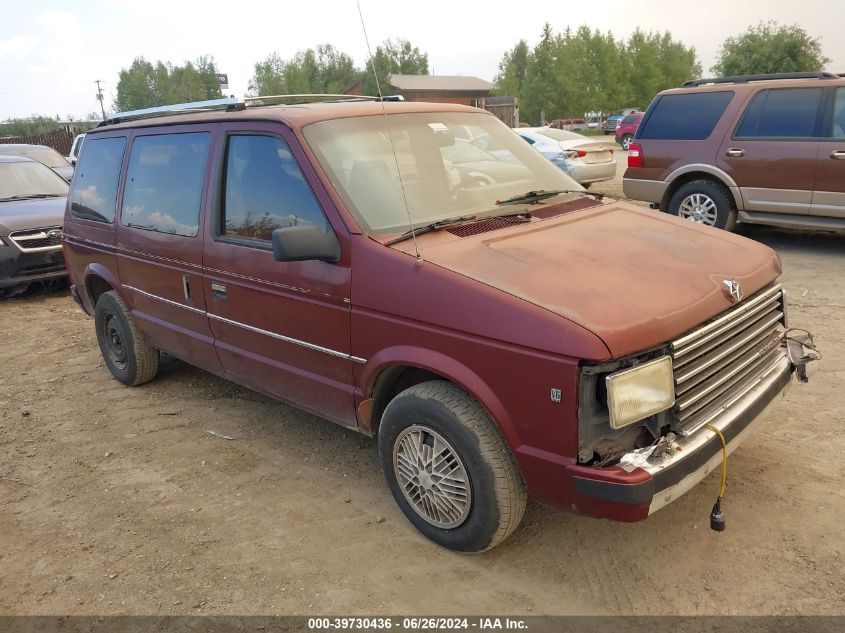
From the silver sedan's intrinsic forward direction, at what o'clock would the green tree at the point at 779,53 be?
The green tree is roughly at 2 o'clock from the silver sedan.

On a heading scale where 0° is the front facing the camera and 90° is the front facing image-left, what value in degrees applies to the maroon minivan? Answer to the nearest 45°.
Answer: approximately 315°

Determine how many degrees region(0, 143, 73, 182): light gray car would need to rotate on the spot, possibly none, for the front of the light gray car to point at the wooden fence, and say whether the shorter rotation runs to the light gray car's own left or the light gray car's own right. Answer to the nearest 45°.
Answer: approximately 135° to the light gray car's own left

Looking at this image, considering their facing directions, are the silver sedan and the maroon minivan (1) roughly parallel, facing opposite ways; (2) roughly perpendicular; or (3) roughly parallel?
roughly parallel, facing opposite ways

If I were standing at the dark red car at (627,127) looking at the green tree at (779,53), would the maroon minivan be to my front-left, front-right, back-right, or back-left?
back-right

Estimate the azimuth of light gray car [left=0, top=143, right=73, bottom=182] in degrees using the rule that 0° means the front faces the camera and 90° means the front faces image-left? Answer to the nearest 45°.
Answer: approximately 315°

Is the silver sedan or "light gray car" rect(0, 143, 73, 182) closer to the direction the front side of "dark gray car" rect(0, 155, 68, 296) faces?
the silver sedan

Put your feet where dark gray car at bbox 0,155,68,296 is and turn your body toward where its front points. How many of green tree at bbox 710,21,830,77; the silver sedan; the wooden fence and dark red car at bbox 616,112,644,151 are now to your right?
0

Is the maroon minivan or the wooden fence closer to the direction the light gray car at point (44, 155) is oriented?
the maroon minivan

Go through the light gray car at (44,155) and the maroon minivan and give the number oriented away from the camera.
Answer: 0

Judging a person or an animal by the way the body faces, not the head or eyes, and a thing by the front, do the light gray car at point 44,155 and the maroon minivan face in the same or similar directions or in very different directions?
same or similar directions

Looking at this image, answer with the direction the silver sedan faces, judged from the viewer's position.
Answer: facing away from the viewer and to the left of the viewer

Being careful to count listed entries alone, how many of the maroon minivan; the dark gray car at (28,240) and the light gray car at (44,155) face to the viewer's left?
0

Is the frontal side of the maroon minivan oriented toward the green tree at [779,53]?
no

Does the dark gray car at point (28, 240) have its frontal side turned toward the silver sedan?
no

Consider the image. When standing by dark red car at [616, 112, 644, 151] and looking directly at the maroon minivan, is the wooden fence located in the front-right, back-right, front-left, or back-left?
front-right

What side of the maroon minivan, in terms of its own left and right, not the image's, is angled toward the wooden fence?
back

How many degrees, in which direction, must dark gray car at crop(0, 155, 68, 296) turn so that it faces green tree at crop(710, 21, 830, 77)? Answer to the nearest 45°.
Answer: approximately 90° to its left

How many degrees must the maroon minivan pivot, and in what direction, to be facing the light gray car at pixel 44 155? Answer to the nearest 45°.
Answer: approximately 180°

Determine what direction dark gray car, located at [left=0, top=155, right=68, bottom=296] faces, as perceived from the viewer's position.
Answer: facing the viewer and to the right of the viewer
